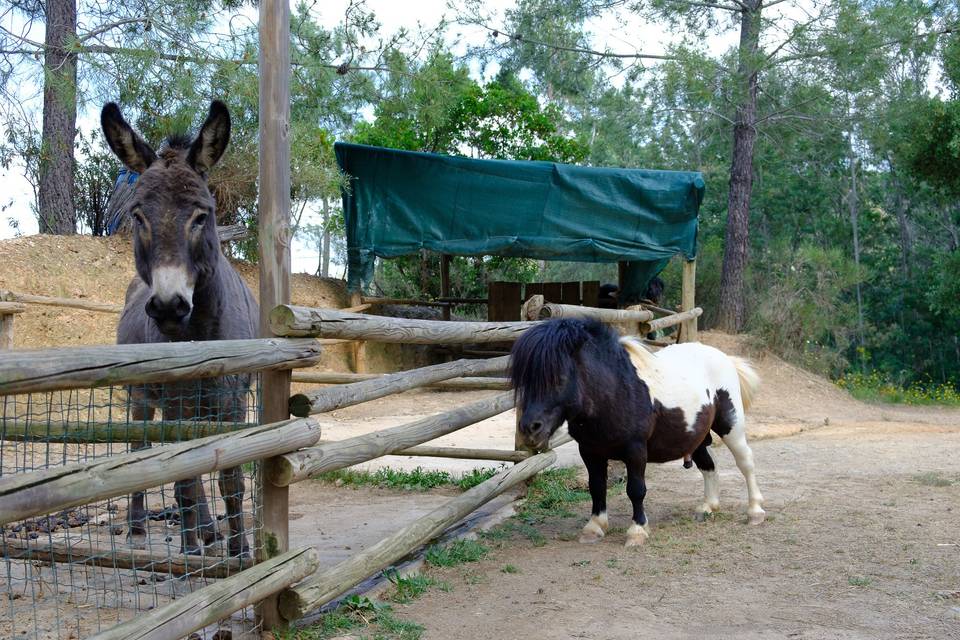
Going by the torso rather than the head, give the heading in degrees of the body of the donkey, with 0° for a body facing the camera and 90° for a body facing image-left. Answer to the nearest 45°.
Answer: approximately 0°

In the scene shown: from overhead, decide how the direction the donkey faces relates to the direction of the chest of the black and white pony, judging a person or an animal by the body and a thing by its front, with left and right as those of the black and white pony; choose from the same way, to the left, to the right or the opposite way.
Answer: to the left

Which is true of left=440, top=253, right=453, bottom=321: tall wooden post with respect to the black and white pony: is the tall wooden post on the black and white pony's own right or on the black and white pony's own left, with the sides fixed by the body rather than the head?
on the black and white pony's own right

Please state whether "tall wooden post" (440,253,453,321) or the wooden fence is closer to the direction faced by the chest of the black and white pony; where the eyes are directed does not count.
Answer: the wooden fence

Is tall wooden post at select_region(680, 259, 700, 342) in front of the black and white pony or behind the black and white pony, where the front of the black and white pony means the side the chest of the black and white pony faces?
behind

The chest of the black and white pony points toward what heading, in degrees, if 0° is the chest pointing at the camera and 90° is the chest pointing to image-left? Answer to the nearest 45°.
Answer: approximately 45°

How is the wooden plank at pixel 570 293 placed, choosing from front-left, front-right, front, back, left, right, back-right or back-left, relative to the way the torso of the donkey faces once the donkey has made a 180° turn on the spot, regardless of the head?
front-right

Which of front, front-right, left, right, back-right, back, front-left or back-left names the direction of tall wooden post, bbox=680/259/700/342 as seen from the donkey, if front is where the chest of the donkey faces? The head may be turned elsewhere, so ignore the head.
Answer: back-left

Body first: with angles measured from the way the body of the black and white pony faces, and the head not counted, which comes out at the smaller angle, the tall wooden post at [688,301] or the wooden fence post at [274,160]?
the wooden fence post

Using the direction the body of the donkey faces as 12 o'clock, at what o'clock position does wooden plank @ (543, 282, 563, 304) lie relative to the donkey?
The wooden plank is roughly at 7 o'clock from the donkey.

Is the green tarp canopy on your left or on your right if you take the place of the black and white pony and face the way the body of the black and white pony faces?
on your right

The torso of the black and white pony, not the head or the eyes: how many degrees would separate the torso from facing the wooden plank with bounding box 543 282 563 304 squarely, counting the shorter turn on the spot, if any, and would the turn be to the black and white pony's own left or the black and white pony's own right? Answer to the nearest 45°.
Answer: approximately 135° to the black and white pony's own right

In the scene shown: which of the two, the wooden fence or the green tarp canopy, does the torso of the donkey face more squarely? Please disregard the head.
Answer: the wooden fence
